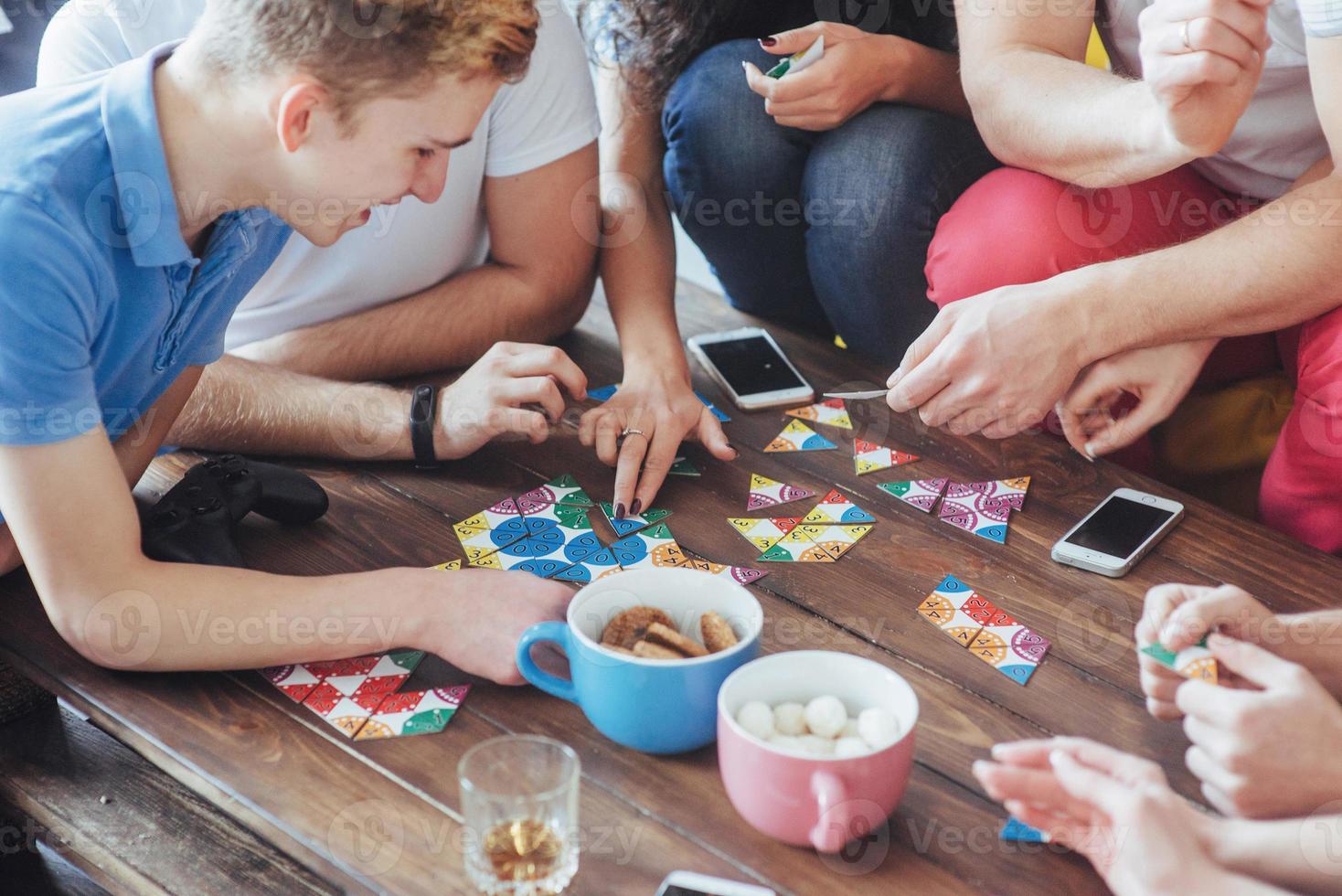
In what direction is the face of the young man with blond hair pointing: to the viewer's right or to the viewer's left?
to the viewer's right

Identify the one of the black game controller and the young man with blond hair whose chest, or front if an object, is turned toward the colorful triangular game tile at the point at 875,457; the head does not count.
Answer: the young man with blond hair

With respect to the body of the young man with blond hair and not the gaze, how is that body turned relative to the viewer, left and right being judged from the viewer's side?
facing to the right of the viewer

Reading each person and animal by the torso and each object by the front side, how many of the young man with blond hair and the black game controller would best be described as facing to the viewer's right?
1

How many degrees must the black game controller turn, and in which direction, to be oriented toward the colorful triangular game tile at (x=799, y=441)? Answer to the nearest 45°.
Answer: approximately 135° to its right
